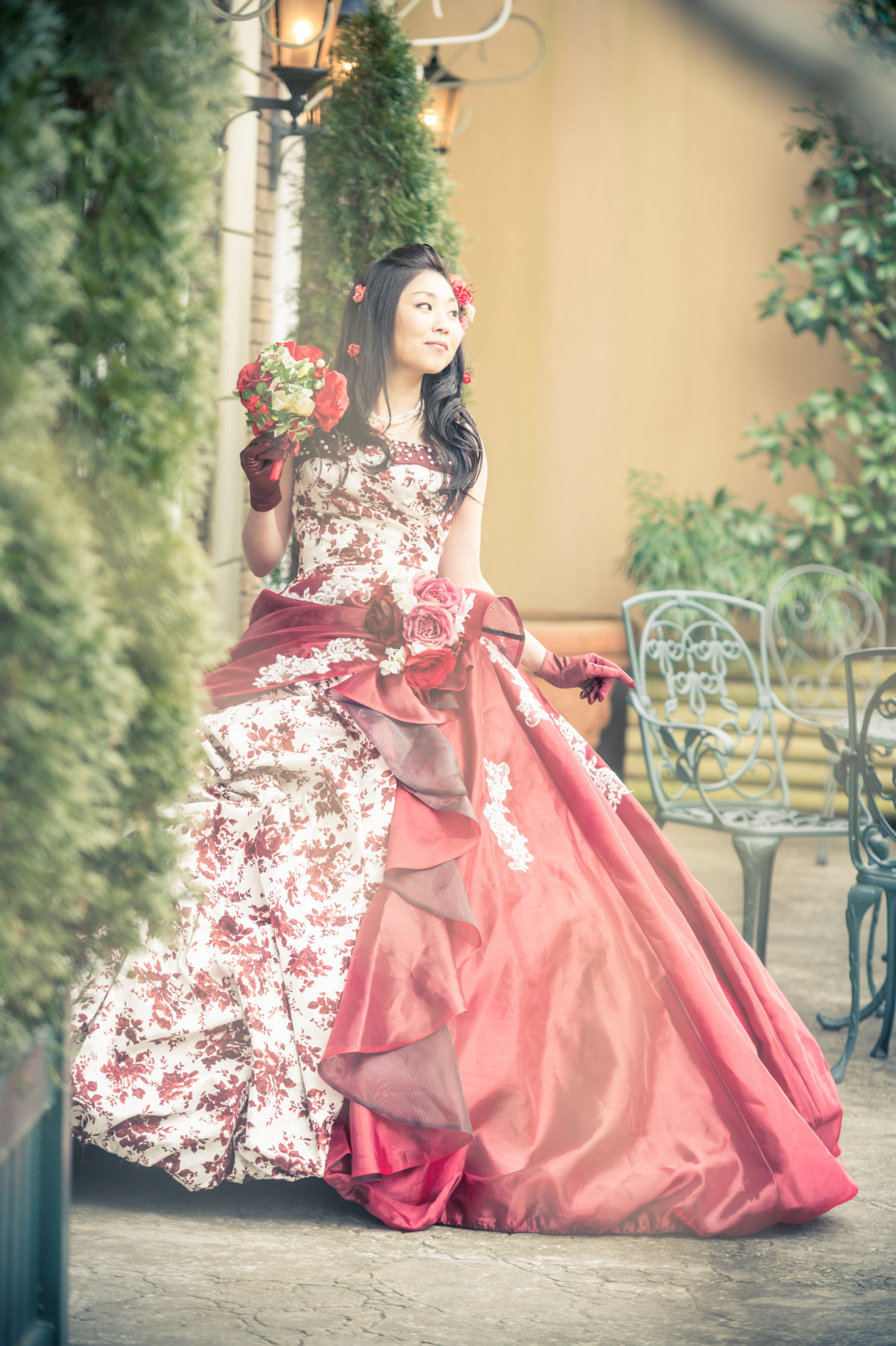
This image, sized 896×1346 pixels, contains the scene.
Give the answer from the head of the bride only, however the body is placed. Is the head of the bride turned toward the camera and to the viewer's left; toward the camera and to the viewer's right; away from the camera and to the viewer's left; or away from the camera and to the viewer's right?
toward the camera and to the viewer's right

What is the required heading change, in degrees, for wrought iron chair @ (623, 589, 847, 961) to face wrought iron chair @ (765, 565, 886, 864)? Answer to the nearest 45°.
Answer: approximately 135° to its left

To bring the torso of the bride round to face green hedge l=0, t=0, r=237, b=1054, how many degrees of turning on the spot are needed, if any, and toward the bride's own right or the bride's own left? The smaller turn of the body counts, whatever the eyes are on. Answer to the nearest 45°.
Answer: approximately 45° to the bride's own right

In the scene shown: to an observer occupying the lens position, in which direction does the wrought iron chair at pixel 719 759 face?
facing the viewer and to the right of the viewer

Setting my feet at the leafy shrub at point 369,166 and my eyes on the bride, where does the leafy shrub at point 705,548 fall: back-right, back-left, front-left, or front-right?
back-left

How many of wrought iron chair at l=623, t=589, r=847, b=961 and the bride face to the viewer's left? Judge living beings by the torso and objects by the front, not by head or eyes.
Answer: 0

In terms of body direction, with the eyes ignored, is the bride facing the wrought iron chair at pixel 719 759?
no

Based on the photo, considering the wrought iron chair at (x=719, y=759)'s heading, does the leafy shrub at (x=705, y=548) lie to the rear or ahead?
to the rear
